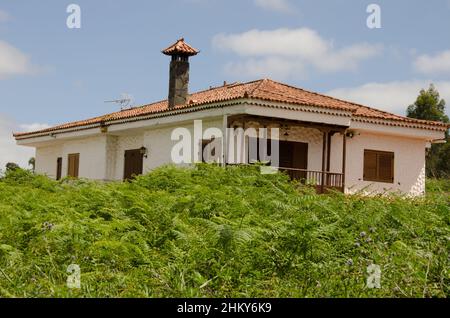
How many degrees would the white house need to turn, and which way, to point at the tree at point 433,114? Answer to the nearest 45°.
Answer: approximately 90° to its left

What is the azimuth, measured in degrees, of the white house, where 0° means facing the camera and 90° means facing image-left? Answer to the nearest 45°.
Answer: approximately 315°
